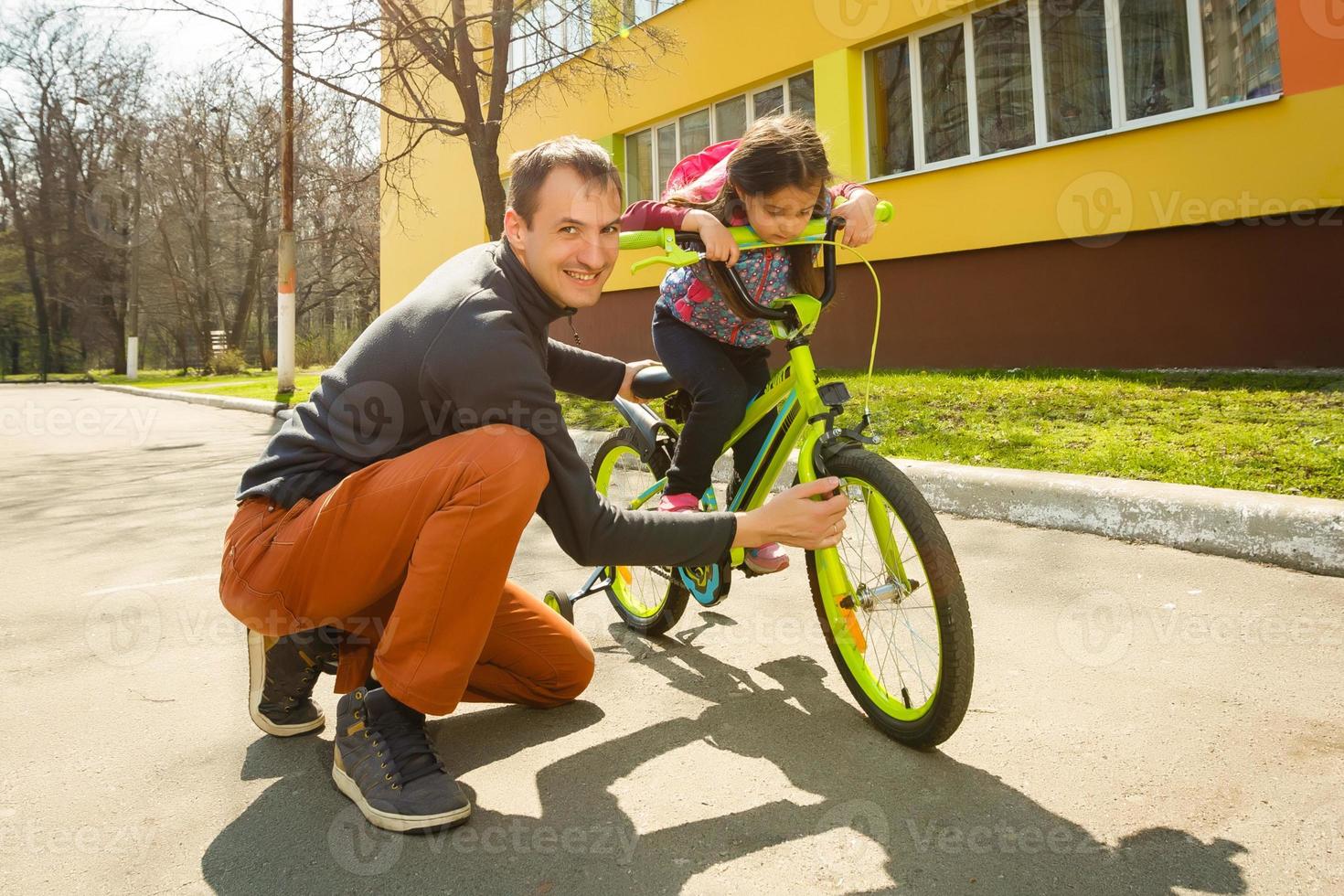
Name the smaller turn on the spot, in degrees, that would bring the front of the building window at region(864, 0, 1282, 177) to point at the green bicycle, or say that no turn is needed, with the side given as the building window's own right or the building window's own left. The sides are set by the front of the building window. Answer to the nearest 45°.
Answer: approximately 45° to the building window's own left

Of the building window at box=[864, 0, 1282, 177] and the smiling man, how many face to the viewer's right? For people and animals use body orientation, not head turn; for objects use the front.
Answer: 1

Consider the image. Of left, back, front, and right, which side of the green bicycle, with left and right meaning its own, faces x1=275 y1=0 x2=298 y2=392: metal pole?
back

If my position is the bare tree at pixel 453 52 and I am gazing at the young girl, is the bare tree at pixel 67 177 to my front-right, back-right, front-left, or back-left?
back-right

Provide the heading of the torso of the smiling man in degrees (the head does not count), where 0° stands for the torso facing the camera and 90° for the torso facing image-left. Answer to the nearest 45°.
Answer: approximately 270°

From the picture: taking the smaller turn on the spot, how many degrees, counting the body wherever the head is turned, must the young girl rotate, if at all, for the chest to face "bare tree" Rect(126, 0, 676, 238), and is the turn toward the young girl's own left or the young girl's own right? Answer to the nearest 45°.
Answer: approximately 135° to the young girl's own left

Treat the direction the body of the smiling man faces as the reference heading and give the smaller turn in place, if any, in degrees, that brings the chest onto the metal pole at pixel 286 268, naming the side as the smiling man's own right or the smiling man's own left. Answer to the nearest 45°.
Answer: approximately 90° to the smiling man's own left

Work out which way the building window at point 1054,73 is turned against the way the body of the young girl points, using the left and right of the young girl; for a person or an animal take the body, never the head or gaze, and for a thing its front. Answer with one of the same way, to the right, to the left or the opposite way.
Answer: to the right

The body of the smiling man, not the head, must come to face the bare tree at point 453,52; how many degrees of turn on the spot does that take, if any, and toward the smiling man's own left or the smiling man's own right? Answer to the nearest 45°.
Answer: approximately 90° to the smiling man's own left
